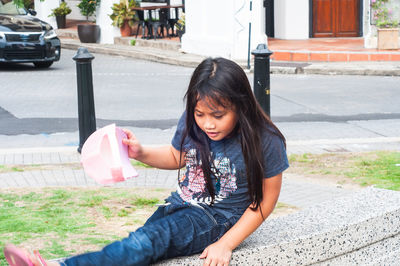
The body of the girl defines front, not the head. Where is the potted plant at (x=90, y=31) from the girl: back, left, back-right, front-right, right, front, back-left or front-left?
back-right

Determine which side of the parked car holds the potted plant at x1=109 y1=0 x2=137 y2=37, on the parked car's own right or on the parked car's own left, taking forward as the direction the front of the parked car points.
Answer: on the parked car's own left

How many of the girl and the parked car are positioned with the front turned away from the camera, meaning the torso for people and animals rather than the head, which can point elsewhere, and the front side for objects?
0

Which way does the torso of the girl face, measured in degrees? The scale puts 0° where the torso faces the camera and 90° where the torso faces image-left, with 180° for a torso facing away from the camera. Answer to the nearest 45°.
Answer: approximately 45°

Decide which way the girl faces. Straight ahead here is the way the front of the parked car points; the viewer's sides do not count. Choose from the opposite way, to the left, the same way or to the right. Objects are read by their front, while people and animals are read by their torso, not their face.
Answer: to the right

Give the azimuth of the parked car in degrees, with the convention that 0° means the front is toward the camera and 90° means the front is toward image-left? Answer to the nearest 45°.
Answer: approximately 315°

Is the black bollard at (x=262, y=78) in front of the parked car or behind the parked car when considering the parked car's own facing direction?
in front

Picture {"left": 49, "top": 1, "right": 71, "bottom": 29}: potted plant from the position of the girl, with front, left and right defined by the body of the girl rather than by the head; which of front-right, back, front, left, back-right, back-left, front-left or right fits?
back-right
